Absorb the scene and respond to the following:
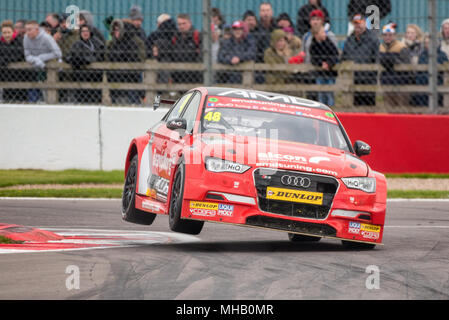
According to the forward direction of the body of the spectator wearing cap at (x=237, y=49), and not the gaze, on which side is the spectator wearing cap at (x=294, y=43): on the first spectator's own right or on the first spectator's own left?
on the first spectator's own left

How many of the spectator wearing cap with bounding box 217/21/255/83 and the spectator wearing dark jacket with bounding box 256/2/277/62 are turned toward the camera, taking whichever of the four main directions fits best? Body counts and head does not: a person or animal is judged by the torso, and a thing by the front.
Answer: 2

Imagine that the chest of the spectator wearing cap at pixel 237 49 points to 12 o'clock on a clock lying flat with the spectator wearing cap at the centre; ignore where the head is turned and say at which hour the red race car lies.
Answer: The red race car is roughly at 12 o'clock from the spectator wearing cap.

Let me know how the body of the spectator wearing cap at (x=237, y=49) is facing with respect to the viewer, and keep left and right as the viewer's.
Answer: facing the viewer

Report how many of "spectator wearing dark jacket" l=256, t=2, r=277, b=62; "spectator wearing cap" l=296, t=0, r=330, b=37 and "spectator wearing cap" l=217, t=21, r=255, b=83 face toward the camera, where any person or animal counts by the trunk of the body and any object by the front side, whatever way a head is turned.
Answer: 3

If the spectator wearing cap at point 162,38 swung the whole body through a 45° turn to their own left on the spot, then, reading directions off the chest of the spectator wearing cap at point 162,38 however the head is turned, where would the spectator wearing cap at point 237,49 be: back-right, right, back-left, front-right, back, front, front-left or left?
left

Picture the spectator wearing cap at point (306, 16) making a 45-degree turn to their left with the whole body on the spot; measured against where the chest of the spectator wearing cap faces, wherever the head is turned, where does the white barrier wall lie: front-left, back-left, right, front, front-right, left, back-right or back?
back-right

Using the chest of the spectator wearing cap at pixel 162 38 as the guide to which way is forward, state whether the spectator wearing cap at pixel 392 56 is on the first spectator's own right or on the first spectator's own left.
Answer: on the first spectator's own left

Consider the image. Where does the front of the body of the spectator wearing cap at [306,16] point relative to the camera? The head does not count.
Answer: toward the camera

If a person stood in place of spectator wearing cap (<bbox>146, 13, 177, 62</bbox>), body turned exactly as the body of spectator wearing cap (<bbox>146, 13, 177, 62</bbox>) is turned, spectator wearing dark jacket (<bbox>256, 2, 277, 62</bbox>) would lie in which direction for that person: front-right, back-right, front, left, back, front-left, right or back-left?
back-left

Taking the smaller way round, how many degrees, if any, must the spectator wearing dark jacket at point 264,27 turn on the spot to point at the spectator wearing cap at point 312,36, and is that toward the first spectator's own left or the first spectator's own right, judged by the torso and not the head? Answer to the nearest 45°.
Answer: approximately 90° to the first spectator's own left

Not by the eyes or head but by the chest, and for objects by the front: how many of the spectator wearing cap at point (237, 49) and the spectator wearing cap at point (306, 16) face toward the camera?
2

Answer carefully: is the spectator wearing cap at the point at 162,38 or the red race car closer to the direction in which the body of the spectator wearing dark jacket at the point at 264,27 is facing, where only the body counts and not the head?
the red race car
